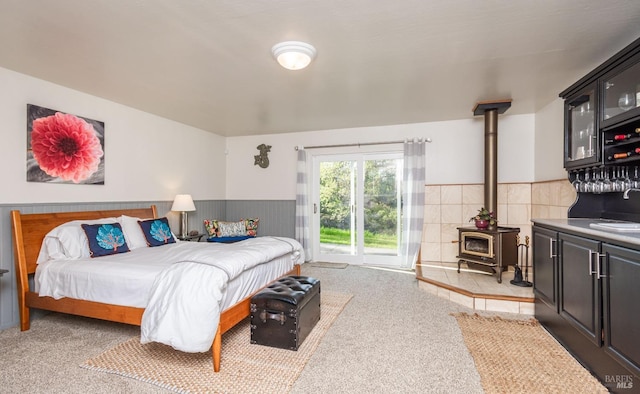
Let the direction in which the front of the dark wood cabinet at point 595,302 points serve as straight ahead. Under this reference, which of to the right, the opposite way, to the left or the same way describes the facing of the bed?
the opposite way

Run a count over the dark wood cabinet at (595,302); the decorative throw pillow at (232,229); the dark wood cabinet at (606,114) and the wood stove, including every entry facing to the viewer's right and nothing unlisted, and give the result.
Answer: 0

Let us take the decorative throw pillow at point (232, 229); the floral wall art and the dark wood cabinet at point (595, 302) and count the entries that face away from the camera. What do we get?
0

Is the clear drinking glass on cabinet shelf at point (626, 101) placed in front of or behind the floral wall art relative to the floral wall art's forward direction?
in front

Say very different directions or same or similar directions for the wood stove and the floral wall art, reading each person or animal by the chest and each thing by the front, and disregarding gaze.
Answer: very different directions

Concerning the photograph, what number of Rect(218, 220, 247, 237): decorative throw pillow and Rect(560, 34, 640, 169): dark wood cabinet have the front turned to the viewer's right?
0

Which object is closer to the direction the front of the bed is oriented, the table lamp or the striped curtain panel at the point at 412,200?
the striped curtain panel

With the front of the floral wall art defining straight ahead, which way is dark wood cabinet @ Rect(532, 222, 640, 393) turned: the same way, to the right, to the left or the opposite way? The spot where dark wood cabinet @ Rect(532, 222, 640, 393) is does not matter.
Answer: the opposite way

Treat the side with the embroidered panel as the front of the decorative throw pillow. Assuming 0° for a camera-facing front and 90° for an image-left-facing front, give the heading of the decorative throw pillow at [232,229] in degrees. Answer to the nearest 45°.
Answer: approximately 0°

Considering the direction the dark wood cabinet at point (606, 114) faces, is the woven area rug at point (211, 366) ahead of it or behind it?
ahead

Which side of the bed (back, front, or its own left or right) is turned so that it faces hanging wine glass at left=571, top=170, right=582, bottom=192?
front

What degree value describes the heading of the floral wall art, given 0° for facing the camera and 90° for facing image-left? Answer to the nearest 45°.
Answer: approximately 315°

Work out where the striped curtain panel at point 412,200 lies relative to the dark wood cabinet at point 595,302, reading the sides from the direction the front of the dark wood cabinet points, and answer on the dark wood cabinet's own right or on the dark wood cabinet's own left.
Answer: on the dark wood cabinet's own right

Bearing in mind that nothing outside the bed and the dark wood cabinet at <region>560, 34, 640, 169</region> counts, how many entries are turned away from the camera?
0

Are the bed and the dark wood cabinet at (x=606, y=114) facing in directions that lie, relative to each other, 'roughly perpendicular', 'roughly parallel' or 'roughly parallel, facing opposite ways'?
roughly parallel, facing opposite ways

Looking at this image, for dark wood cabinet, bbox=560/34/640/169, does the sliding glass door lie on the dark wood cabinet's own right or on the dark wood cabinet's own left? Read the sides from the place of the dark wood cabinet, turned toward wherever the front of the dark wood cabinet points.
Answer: on the dark wood cabinet's own right

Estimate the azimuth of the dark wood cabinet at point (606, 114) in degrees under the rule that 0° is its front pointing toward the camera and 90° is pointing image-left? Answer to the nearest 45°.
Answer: approximately 45°

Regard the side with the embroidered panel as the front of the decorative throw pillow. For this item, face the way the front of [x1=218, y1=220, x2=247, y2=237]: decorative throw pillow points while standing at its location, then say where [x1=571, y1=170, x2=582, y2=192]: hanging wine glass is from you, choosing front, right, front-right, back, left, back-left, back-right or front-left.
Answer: front-left

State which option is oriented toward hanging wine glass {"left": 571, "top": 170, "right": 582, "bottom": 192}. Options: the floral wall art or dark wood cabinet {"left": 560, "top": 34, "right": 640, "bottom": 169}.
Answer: the floral wall art

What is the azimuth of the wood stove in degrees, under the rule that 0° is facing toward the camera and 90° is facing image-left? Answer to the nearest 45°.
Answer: approximately 45°
